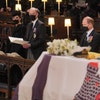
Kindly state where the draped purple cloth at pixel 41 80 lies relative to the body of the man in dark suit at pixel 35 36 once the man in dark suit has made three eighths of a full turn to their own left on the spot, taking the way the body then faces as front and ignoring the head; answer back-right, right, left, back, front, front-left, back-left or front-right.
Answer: right

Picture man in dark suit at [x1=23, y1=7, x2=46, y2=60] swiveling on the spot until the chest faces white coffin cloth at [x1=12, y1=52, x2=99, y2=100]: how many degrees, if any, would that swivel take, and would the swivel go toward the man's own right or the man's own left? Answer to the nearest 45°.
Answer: approximately 45° to the man's own left

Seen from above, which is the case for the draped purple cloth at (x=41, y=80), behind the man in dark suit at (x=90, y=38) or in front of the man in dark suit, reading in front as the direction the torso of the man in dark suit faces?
in front

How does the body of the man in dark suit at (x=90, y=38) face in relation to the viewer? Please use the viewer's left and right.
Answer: facing the viewer and to the left of the viewer

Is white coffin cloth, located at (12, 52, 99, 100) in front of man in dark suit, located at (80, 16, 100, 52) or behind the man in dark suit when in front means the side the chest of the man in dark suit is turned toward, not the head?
in front

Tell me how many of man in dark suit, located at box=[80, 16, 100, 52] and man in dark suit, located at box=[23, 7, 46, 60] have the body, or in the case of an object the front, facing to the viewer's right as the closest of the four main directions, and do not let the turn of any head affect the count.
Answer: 0

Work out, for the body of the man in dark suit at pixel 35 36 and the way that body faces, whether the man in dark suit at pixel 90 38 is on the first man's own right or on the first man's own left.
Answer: on the first man's own left

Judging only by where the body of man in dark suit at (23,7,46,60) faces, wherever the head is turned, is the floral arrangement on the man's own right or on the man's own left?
on the man's own left

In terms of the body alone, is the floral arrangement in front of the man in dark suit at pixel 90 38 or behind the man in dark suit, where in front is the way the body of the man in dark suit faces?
in front
